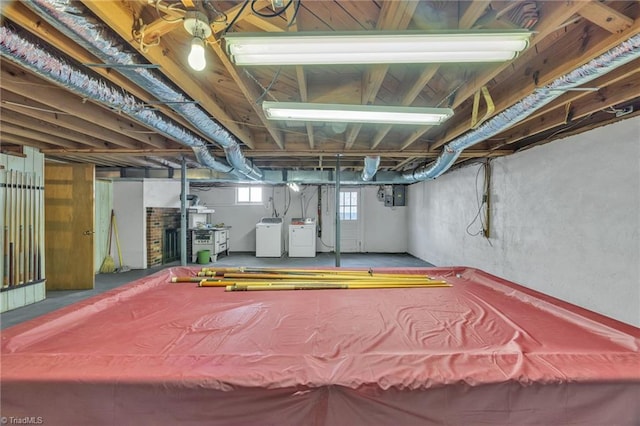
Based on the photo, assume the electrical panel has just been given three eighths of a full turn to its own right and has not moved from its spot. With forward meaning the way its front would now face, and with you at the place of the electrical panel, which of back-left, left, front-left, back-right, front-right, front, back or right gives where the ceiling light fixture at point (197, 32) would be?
back-left

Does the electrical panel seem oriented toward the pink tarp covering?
yes

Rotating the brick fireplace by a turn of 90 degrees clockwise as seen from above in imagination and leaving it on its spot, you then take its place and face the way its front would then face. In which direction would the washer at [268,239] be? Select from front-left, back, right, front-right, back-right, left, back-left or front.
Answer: back-left

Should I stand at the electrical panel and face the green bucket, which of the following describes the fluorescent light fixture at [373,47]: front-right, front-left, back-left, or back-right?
front-left

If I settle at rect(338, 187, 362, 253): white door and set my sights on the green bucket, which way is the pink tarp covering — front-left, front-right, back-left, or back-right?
front-left

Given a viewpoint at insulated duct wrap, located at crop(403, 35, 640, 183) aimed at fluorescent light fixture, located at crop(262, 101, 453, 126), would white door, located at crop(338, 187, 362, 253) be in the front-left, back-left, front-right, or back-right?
front-right

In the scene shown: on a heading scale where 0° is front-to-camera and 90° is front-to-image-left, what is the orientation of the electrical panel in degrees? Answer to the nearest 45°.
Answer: approximately 0°

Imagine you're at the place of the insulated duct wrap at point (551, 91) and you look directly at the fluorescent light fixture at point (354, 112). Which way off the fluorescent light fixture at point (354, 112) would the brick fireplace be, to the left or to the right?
right

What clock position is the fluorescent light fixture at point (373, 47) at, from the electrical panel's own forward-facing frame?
The fluorescent light fixture is roughly at 12 o'clock from the electrical panel.

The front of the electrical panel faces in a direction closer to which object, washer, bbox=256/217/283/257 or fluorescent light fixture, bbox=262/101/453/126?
the fluorescent light fixture

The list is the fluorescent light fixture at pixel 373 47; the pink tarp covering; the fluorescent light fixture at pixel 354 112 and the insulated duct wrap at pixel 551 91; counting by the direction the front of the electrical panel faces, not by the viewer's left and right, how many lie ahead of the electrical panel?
4

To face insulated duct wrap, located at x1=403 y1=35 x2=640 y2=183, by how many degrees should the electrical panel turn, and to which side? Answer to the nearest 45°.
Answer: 0° — it already faces it

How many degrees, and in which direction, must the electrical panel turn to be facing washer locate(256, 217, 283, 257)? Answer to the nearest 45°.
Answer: approximately 45° to its right

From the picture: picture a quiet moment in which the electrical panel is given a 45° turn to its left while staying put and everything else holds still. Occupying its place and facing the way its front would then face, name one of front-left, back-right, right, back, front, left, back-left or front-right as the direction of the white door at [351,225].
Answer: back-right

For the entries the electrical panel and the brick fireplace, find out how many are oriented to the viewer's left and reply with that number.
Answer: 0

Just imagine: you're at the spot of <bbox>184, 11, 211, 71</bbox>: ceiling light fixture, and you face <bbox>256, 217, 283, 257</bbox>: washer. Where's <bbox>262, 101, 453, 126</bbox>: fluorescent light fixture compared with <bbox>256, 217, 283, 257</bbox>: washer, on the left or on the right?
right
